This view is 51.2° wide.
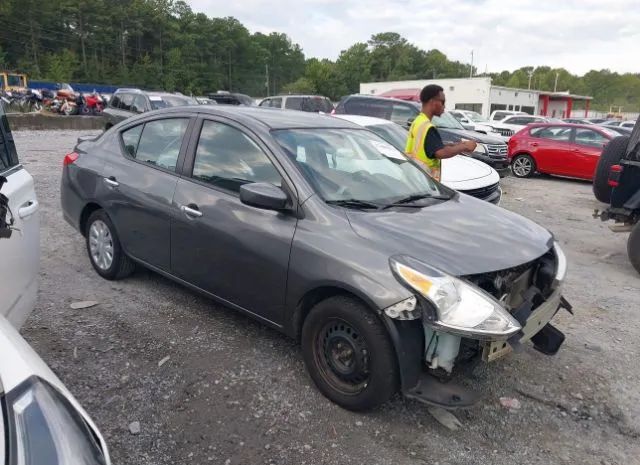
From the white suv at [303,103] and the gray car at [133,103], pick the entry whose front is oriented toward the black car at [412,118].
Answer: the gray car at [133,103]

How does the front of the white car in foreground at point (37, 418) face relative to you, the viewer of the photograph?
facing the viewer and to the right of the viewer

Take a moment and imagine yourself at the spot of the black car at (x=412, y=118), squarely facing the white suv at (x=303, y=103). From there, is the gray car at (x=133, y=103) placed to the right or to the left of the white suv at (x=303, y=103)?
left

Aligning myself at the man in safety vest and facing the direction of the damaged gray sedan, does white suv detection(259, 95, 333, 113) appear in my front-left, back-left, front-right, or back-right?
back-right

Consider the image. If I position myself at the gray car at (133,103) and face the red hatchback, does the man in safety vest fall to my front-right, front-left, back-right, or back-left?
front-right

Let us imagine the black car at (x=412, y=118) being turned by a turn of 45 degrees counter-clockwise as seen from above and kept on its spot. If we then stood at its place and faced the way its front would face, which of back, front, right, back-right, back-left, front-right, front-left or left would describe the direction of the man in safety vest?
right

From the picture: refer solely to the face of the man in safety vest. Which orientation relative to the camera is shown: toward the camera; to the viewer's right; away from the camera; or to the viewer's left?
to the viewer's right

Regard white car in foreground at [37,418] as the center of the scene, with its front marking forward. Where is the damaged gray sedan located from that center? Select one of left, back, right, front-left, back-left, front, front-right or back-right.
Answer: left

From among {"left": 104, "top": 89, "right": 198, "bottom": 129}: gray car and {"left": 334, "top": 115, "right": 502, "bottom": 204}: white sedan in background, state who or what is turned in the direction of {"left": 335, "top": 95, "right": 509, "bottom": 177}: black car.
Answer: {"left": 104, "top": 89, "right": 198, "bottom": 129}: gray car

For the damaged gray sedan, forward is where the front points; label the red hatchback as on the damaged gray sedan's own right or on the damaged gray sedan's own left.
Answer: on the damaged gray sedan's own left

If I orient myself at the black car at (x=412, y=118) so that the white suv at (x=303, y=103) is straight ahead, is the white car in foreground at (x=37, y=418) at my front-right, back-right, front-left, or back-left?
back-left
